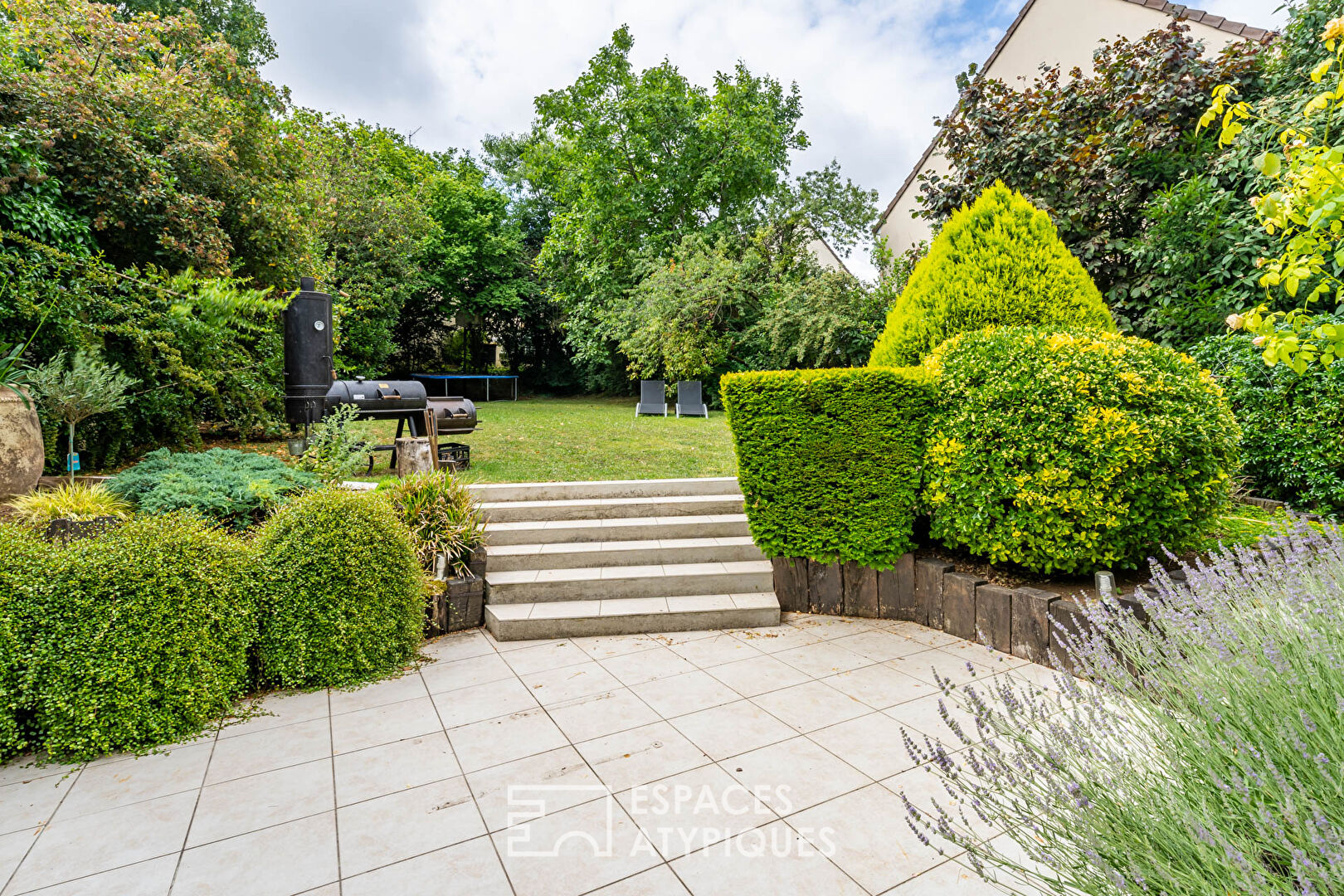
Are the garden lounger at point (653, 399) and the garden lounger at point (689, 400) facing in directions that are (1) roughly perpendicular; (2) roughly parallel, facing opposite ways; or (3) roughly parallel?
roughly parallel

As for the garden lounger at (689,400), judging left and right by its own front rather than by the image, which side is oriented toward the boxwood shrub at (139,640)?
front

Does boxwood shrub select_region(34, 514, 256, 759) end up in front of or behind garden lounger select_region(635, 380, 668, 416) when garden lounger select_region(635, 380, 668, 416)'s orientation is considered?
in front

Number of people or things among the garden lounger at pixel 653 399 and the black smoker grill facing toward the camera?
2

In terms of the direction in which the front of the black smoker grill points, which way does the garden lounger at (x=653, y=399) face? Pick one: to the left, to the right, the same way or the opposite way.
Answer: the same way

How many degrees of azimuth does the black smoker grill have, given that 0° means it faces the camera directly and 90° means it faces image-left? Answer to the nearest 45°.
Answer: approximately 0°

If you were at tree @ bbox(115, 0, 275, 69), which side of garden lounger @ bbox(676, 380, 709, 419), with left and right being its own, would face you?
right

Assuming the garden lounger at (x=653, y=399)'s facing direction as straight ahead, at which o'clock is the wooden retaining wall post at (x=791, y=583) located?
The wooden retaining wall post is roughly at 12 o'clock from the garden lounger.

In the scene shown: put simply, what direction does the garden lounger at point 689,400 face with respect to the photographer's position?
facing the viewer

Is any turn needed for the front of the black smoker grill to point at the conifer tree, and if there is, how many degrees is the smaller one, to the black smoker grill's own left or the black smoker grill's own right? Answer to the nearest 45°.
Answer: approximately 45° to the black smoker grill's own left

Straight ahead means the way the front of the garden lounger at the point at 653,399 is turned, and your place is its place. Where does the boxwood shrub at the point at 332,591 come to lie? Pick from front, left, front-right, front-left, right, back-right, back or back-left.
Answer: front

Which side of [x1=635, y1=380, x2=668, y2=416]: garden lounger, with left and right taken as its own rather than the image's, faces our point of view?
front

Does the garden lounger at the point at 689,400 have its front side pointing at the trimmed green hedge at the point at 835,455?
yes

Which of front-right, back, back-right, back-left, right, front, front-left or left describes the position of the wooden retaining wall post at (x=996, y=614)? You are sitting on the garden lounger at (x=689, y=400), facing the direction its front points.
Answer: front

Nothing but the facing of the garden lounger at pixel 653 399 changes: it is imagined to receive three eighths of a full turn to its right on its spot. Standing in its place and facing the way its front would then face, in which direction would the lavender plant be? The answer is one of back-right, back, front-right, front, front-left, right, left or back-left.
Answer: back-left

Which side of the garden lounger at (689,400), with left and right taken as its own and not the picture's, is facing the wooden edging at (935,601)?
front

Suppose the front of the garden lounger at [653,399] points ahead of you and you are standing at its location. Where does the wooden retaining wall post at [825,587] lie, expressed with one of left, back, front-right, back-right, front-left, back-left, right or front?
front

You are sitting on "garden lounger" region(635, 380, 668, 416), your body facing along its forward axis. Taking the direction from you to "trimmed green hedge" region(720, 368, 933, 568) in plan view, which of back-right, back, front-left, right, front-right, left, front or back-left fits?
front

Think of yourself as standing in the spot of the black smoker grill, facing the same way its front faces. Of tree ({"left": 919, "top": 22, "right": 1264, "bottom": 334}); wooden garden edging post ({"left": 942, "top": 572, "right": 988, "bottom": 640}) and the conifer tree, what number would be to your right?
0
